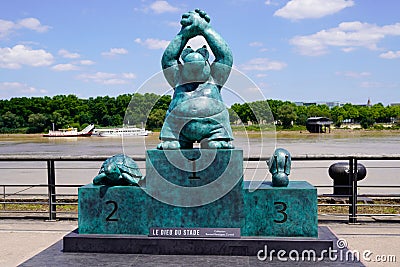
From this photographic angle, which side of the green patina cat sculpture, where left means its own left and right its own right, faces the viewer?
front
